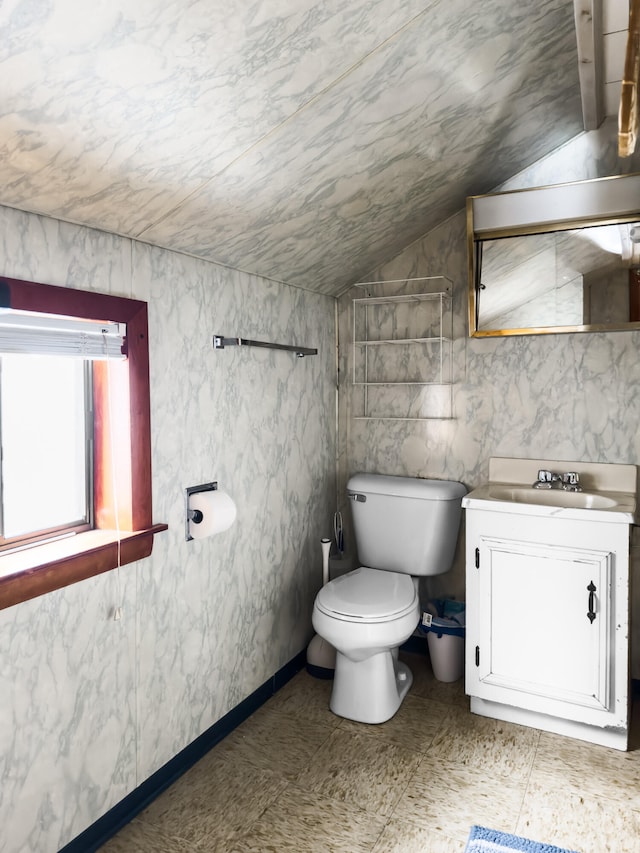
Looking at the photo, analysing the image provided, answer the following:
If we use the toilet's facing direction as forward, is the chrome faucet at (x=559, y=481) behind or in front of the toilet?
behind

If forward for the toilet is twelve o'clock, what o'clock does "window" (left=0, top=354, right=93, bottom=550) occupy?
The window is roughly at 12 o'clock from the toilet.

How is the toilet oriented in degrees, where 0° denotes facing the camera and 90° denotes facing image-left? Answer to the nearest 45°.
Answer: approximately 45°

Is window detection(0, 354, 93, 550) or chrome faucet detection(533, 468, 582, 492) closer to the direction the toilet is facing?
the window

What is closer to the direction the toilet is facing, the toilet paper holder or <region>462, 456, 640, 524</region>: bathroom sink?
the toilet paper holder
